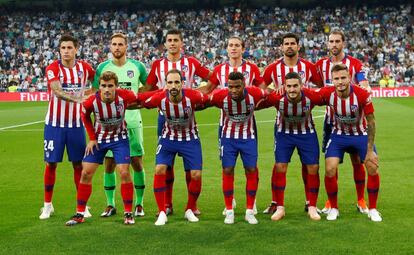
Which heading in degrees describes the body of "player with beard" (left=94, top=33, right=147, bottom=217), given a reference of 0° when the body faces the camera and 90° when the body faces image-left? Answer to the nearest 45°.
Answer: approximately 0°
